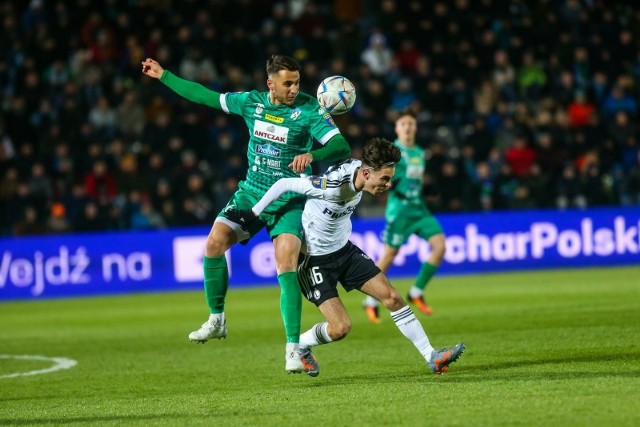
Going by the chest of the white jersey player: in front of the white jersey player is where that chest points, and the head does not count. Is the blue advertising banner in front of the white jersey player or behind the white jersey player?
behind

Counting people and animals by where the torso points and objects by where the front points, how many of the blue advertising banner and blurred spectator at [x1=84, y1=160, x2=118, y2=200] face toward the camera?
2

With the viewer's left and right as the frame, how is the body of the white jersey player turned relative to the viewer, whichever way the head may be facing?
facing the viewer and to the right of the viewer

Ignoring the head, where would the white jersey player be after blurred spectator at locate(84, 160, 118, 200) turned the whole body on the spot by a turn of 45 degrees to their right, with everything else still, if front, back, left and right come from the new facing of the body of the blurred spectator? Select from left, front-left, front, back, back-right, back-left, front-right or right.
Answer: front-left

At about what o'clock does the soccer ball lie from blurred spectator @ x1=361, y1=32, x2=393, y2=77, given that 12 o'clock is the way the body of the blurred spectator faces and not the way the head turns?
The soccer ball is roughly at 12 o'clock from the blurred spectator.

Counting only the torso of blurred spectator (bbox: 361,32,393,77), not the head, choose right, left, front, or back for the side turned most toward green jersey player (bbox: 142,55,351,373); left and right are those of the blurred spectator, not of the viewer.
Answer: front

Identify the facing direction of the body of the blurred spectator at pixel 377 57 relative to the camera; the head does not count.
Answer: toward the camera

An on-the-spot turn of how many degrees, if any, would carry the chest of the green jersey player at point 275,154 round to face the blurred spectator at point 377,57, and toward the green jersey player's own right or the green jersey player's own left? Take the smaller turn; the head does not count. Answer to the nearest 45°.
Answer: approximately 180°

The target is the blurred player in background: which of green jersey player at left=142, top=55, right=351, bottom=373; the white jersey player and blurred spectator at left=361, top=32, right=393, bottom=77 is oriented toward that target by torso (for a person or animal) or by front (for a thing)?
the blurred spectator

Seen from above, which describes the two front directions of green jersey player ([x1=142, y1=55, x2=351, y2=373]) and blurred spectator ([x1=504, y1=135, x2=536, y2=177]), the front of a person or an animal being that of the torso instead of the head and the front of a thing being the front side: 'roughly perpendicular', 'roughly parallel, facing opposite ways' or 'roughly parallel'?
roughly parallel

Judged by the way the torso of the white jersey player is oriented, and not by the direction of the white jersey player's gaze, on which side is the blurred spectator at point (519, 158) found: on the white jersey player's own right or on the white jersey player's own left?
on the white jersey player's own left

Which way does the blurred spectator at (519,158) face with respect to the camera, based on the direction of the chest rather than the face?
toward the camera

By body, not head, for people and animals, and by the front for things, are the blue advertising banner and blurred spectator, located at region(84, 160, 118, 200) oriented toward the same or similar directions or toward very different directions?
same or similar directions

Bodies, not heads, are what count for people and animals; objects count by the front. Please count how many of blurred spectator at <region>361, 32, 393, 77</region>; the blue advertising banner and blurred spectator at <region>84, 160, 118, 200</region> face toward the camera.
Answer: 3

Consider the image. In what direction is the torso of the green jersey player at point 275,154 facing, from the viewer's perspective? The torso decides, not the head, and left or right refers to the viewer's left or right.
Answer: facing the viewer
